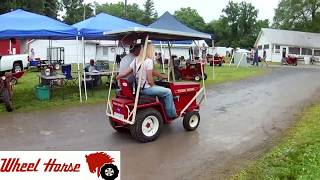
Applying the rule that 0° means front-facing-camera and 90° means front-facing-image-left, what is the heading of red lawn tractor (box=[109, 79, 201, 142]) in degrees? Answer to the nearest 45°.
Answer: approximately 225°

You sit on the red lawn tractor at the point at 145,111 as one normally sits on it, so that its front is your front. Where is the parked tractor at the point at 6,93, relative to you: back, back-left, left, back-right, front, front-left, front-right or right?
left

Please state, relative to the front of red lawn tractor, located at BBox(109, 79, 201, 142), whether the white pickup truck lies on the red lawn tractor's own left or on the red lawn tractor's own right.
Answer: on the red lawn tractor's own left

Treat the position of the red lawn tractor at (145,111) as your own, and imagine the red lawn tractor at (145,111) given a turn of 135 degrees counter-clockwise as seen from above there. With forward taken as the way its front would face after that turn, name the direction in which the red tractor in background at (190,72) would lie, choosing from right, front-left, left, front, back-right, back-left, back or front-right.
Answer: right

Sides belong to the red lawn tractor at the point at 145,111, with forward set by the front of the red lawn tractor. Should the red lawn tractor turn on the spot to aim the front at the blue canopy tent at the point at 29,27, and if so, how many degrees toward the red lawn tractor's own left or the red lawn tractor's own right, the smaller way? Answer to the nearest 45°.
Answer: approximately 90° to the red lawn tractor's own left
